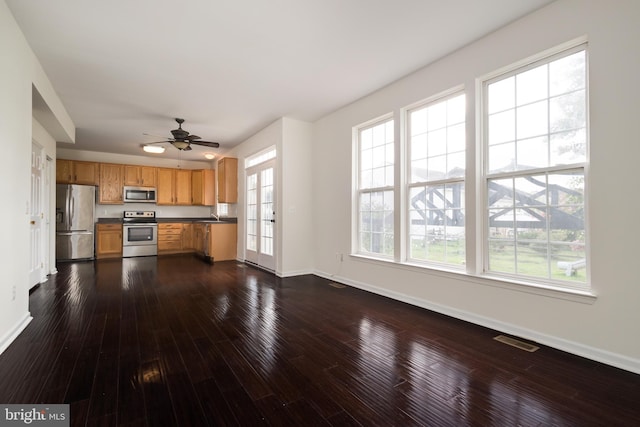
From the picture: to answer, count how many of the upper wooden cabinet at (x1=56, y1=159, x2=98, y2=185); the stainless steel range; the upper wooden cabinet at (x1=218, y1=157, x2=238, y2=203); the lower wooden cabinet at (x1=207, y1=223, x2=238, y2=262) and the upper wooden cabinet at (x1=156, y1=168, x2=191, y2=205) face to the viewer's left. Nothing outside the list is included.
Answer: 2

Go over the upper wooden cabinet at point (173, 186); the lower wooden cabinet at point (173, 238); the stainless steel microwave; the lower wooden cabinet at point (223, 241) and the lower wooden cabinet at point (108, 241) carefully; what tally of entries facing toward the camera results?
4

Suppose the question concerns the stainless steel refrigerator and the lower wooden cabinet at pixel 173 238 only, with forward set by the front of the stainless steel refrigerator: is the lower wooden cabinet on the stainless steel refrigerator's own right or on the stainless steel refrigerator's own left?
on the stainless steel refrigerator's own left

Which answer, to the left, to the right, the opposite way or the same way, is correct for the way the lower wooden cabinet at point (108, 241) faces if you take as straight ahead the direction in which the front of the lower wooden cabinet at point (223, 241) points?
to the left

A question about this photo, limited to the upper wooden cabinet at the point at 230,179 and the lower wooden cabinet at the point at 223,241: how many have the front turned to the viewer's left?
2

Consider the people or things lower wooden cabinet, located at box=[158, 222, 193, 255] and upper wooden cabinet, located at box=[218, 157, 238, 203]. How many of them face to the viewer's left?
1

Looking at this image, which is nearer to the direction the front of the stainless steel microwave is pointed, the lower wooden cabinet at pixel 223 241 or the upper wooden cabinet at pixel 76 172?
the lower wooden cabinet

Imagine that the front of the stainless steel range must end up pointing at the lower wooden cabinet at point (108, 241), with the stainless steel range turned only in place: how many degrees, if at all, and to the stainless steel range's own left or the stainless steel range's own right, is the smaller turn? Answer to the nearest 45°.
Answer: approximately 90° to the stainless steel range's own right

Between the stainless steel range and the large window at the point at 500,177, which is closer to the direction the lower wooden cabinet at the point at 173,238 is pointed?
the large window

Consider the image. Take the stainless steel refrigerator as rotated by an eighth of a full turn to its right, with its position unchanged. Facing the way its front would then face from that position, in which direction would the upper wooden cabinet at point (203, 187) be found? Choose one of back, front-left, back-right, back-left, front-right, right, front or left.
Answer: back-left

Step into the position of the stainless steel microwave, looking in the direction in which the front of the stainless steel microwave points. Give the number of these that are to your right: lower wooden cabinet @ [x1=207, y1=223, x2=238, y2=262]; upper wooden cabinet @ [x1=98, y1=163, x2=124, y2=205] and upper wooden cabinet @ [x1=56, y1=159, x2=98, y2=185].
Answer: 2

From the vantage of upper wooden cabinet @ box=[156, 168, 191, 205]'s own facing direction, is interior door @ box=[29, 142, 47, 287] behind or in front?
in front

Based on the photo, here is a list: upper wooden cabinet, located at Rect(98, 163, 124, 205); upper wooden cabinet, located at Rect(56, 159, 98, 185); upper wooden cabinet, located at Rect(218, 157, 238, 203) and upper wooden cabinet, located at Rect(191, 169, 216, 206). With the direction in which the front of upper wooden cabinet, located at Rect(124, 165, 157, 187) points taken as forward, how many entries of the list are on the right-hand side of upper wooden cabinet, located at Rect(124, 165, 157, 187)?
2
